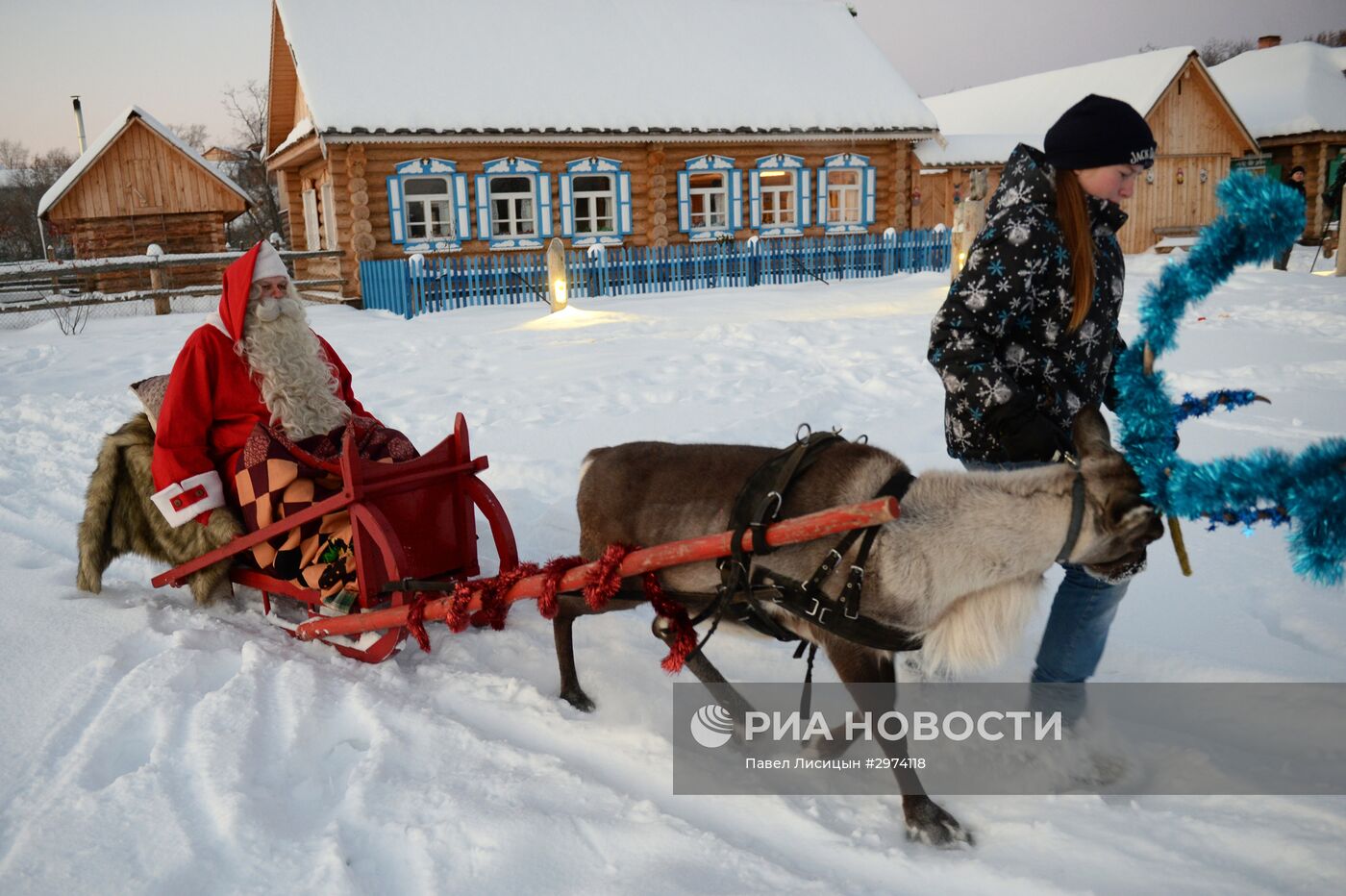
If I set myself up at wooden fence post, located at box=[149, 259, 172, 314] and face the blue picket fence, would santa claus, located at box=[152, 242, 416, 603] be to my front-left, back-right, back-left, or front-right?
front-right

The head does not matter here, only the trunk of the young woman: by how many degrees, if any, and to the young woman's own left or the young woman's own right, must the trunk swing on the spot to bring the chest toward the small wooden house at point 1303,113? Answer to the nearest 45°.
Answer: approximately 90° to the young woman's own left

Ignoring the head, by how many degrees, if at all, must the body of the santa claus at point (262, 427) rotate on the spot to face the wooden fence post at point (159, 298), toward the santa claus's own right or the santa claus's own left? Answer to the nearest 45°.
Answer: approximately 135° to the santa claus's own left

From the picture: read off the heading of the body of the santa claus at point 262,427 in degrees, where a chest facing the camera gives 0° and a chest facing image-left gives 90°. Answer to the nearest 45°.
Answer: approximately 315°

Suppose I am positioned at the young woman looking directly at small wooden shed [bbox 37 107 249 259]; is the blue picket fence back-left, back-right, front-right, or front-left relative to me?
front-right

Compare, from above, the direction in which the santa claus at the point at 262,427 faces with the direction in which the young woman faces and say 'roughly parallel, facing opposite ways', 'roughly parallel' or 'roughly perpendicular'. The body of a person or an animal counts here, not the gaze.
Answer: roughly parallel

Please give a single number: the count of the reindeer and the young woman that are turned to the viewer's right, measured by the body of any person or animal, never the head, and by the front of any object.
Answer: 2

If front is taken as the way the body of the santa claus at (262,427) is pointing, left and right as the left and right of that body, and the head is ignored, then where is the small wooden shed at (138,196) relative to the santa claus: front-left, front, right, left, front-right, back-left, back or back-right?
back-left

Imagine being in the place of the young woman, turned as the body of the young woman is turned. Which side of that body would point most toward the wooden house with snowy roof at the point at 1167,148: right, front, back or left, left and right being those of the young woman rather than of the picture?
left

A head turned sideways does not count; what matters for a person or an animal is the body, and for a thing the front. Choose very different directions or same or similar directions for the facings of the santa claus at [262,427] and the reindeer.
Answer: same or similar directions

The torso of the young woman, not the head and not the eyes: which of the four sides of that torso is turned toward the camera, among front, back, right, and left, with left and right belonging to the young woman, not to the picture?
right

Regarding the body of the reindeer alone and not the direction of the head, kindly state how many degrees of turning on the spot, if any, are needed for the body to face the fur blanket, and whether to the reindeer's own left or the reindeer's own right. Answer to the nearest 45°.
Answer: approximately 180°

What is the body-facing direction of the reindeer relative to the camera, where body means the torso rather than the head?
to the viewer's right

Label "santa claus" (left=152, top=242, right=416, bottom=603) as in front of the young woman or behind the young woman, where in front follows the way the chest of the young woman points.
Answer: behind

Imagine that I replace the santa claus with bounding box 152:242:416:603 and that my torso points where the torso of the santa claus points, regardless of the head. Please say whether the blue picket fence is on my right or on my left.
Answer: on my left
